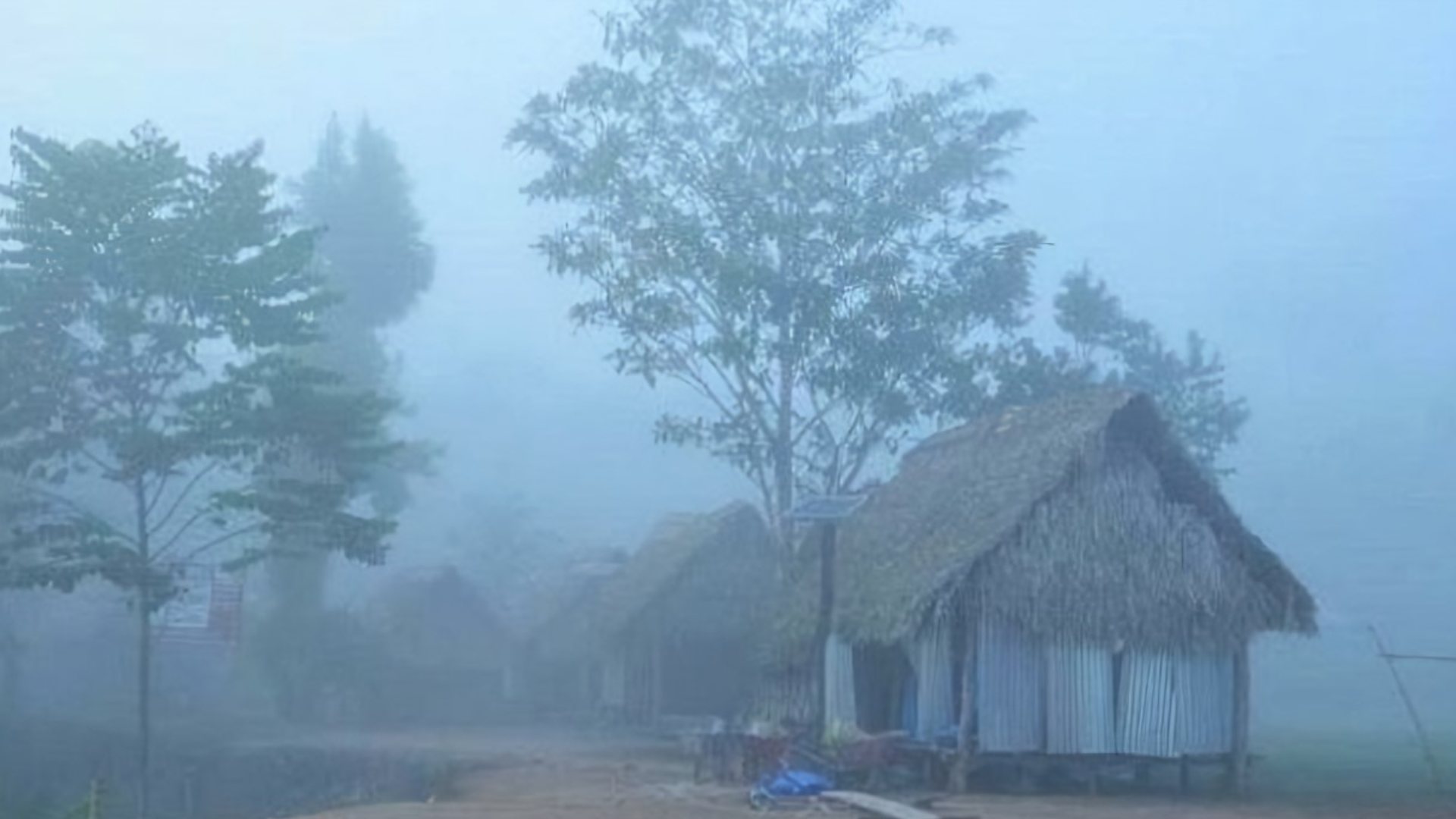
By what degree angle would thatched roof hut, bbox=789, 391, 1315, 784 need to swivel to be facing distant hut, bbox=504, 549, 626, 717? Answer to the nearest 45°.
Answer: approximately 90° to its right

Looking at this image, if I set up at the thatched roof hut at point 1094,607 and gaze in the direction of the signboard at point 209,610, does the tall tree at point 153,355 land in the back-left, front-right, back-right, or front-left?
front-left

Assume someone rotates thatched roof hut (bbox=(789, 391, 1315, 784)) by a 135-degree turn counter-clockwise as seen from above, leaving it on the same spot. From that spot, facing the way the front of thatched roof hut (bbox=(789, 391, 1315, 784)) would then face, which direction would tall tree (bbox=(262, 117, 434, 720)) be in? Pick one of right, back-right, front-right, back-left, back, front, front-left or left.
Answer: back-left

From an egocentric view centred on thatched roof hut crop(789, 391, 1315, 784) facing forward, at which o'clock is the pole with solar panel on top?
The pole with solar panel on top is roughly at 3 o'clock from the thatched roof hut.

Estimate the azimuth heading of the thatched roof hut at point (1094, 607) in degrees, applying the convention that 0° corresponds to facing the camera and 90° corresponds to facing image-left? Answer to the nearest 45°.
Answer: approximately 45°

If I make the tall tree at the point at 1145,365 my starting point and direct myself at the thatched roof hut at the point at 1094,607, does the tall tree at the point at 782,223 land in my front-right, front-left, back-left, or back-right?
front-right

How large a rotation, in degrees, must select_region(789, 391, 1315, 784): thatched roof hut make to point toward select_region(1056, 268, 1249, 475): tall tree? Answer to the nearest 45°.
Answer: approximately 135° to its right

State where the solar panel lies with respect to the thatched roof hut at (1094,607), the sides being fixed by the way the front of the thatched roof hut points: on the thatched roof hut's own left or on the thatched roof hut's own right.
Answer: on the thatched roof hut's own right

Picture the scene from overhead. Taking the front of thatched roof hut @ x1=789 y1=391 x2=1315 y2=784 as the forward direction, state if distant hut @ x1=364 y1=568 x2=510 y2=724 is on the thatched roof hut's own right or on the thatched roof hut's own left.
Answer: on the thatched roof hut's own right

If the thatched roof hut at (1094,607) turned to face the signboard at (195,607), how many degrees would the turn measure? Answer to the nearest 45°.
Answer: approximately 90° to its right

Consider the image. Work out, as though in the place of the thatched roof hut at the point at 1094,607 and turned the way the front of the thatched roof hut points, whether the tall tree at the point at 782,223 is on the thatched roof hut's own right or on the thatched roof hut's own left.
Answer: on the thatched roof hut's own right

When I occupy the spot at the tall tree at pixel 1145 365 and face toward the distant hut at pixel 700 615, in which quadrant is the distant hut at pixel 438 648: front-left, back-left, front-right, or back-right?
front-right
